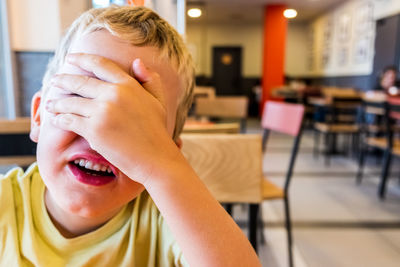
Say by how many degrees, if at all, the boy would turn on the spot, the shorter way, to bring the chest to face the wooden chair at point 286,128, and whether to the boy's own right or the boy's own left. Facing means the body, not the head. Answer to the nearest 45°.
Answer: approximately 135° to the boy's own left

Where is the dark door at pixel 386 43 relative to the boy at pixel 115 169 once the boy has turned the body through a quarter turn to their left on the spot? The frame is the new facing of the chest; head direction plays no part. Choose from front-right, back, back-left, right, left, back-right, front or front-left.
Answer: front-left

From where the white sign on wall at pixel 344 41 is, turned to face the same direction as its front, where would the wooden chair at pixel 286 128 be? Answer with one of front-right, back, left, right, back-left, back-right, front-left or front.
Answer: front-left

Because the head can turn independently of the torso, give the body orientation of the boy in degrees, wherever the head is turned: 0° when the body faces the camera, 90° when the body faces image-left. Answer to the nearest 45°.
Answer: approximately 0°

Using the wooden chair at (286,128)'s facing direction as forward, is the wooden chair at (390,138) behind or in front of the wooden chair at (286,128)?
behind

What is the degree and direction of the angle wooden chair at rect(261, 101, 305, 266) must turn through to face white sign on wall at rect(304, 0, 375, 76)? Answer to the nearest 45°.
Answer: approximately 135° to its right

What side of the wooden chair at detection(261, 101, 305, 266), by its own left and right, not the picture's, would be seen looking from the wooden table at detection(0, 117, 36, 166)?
front

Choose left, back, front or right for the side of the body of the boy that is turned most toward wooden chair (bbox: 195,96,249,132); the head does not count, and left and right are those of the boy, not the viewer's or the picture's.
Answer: back

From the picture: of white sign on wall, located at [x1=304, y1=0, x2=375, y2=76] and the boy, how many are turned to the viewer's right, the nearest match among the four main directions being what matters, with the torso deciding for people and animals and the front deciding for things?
0

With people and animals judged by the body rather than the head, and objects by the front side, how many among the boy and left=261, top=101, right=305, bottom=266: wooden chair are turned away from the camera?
0

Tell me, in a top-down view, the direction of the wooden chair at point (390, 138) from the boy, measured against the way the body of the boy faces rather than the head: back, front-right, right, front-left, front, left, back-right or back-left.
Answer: back-left

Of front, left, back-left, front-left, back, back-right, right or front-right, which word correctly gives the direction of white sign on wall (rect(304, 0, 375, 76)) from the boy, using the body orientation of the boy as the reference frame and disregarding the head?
back-left

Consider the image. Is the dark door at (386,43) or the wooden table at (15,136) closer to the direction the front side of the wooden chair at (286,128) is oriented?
the wooden table
